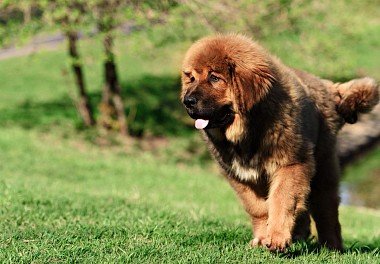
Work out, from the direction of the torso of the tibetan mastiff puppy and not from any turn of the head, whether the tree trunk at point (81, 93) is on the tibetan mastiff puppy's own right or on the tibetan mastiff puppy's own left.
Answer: on the tibetan mastiff puppy's own right

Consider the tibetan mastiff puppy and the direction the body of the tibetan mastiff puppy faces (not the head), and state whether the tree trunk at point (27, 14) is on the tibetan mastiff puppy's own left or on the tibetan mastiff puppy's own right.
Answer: on the tibetan mastiff puppy's own right

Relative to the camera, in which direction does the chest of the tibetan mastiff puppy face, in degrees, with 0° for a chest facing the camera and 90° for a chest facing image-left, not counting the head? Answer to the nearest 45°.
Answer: approximately 45°

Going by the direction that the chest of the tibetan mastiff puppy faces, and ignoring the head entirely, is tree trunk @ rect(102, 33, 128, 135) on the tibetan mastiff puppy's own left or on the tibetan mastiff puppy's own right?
on the tibetan mastiff puppy's own right
